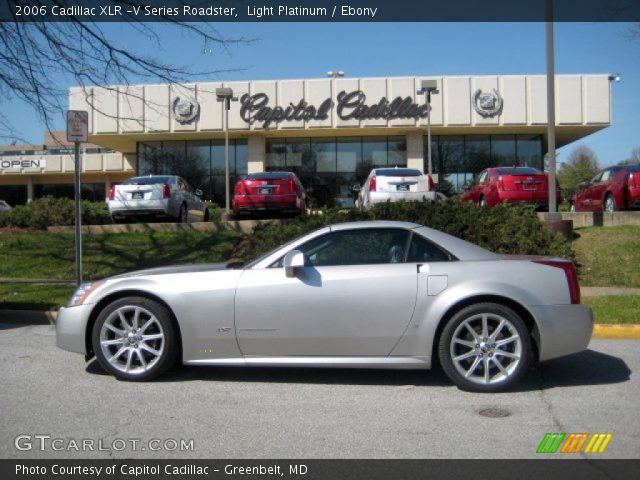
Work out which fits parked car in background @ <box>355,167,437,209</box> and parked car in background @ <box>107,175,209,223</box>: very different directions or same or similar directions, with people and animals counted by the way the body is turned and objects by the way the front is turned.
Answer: same or similar directions

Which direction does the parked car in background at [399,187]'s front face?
away from the camera

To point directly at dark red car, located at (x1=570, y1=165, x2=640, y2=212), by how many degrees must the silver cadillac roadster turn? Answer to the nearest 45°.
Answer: approximately 135° to its right

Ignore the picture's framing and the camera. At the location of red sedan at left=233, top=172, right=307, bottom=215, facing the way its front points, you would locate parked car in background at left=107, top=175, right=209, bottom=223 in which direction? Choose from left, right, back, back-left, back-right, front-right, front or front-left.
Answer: left

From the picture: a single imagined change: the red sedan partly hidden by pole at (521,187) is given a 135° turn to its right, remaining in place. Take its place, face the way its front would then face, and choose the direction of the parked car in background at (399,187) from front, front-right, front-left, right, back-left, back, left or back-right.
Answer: back

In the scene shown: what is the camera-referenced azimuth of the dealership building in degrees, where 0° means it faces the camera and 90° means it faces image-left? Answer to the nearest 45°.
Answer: approximately 0°

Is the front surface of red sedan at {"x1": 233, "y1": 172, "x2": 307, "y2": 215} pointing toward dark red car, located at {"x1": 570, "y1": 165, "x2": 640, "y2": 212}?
no

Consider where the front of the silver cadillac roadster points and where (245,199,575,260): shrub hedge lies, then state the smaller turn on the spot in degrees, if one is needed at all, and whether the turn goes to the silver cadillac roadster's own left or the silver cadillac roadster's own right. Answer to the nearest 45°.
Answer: approximately 90° to the silver cadillac roadster's own right

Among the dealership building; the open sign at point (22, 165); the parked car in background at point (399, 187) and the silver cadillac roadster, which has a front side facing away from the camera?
the parked car in background

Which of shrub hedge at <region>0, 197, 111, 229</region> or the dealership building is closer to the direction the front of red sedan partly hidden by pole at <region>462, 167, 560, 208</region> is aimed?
the dealership building

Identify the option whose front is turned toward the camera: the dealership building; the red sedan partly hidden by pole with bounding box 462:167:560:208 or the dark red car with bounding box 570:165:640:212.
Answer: the dealership building

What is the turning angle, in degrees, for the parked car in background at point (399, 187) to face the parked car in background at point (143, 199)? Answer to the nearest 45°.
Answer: approximately 90° to its left

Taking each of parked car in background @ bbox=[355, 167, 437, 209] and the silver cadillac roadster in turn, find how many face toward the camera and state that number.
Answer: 0

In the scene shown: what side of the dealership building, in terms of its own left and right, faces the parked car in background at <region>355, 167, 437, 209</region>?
front

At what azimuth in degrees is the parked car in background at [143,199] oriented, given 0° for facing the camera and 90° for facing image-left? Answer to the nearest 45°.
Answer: approximately 225°

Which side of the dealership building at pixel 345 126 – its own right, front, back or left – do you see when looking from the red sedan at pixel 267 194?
front

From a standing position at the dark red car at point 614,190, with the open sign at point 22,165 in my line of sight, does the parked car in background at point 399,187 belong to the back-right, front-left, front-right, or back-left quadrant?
front-left
